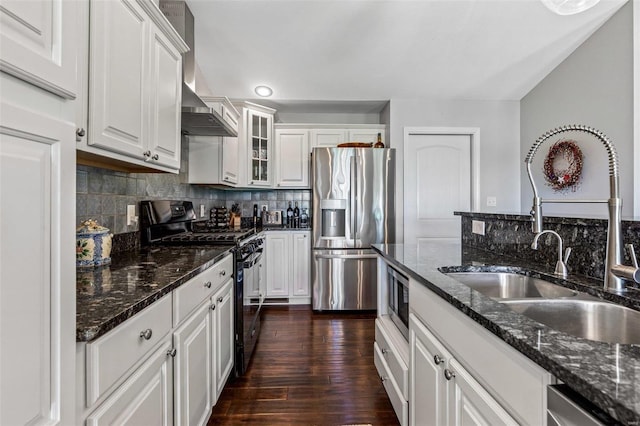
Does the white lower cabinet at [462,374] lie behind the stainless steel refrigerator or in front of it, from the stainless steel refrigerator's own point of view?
in front

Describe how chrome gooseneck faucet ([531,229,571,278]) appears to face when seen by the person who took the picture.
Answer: facing to the left of the viewer

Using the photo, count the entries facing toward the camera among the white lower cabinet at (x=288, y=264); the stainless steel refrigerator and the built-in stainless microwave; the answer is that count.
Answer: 2

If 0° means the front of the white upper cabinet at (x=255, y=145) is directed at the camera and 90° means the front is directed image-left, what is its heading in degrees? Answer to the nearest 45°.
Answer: approximately 315°

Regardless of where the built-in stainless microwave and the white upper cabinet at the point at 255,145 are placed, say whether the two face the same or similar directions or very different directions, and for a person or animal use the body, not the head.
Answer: very different directions

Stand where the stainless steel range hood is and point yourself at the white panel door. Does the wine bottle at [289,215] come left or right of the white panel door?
left

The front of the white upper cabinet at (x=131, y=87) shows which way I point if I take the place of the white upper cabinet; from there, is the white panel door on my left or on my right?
on my left

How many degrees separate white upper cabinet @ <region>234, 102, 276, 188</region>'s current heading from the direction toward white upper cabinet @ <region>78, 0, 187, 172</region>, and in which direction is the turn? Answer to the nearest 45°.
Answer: approximately 45° to its right

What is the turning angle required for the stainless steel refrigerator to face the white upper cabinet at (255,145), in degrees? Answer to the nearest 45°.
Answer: approximately 90° to its right

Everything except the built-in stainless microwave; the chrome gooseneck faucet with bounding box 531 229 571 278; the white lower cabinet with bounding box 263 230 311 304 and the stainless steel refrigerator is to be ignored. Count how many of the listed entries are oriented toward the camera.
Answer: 2

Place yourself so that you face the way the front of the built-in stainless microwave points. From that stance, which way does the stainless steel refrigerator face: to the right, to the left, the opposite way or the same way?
to the left

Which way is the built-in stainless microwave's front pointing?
to the viewer's left

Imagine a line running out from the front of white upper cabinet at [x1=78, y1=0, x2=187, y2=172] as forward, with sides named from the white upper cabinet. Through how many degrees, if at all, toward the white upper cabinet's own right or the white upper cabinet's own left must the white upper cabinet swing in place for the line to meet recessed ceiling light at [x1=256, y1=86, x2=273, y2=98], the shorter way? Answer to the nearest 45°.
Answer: approximately 90° to the white upper cabinet's own left
